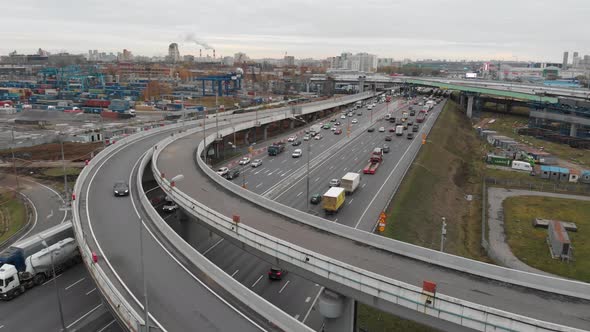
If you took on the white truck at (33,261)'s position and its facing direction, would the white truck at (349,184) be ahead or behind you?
behind

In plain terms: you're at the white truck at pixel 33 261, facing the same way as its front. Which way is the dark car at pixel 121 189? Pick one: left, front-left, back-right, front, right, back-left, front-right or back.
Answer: back

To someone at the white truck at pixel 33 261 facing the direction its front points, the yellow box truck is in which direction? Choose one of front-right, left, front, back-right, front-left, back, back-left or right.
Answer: back-left

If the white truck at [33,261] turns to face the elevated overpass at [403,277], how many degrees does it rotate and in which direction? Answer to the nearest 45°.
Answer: approximately 90° to its left

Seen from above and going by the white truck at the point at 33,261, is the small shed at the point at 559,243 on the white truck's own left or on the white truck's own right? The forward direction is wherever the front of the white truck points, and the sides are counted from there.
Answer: on the white truck's own left

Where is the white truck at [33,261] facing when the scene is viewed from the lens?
facing the viewer and to the left of the viewer

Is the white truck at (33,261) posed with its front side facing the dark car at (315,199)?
no
